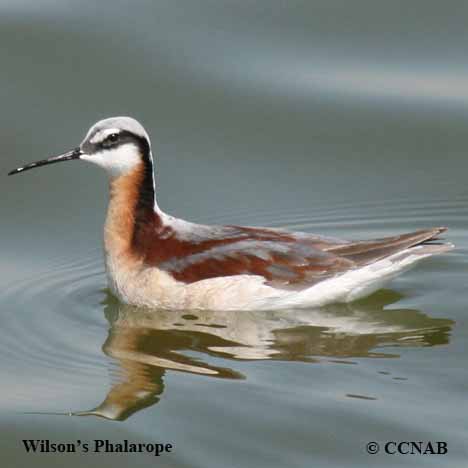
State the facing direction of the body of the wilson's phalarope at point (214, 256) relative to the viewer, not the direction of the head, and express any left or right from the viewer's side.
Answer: facing to the left of the viewer
